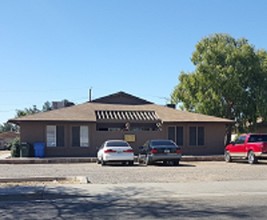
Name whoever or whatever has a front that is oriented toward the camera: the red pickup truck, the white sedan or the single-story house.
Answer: the single-story house

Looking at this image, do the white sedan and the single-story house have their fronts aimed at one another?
yes

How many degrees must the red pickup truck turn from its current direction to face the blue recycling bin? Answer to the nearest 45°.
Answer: approximately 45° to its left

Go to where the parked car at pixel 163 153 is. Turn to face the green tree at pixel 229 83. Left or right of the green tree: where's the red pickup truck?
right

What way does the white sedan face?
away from the camera

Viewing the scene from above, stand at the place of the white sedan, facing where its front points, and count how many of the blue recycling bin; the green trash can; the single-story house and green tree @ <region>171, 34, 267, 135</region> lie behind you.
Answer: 0

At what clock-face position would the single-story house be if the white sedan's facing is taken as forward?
The single-story house is roughly at 12 o'clock from the white sedan.

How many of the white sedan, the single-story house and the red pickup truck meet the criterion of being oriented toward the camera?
1

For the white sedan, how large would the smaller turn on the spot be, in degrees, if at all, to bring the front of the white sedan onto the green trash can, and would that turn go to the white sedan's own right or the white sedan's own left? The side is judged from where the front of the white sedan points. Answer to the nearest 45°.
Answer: approximately 45° to the white sedan's own left

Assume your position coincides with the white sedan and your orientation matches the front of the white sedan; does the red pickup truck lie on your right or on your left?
on your right

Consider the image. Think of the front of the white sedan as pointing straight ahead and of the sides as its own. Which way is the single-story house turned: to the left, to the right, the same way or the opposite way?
the opposite way

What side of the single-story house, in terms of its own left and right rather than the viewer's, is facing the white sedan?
front

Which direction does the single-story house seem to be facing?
toward the camera

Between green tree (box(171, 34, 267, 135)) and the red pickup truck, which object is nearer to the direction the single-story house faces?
the red pickup truck

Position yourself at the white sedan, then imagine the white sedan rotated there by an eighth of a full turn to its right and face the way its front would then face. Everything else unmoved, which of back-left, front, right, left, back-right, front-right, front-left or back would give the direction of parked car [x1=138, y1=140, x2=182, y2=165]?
front-right

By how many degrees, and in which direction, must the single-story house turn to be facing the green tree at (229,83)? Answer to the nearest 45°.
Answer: approximately 135° to its left

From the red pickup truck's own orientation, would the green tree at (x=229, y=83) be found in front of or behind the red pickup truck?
in front

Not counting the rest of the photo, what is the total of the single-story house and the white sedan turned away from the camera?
1

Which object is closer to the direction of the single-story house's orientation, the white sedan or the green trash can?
the white sedan

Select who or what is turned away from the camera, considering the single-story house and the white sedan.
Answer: the white sedan

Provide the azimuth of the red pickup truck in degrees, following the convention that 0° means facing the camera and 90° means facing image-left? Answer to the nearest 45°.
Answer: approximately 135°

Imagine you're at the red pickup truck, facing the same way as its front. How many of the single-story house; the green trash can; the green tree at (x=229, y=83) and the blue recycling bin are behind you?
0
